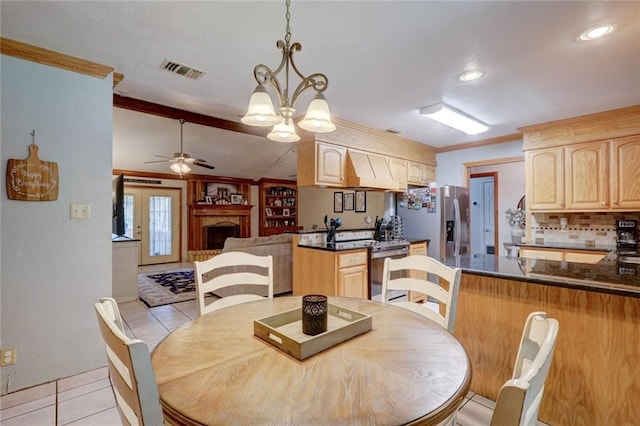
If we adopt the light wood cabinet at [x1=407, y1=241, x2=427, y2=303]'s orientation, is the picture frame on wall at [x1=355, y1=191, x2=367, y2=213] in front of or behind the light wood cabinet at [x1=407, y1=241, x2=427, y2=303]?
behind

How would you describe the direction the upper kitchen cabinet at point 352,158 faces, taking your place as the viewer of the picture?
facing the viewer and to the right of the viewer

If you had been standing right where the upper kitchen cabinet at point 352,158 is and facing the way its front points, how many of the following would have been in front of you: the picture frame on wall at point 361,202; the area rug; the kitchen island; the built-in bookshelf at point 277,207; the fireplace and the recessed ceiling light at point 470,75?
2

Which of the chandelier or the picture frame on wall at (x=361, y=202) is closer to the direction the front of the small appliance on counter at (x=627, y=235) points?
the chandelier

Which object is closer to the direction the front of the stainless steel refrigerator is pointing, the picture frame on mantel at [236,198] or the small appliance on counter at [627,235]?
the small appliance on counter

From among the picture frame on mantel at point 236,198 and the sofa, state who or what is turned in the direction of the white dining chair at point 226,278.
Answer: the picture frame on mantel

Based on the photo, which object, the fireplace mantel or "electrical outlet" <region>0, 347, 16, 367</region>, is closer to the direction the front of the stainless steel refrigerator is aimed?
the electrical outlet

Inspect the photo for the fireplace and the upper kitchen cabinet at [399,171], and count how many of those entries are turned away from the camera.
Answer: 0

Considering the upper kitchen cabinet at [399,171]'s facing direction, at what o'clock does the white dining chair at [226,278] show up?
The white dining chair is roughly at 2 o'clock from the upper kitchen cabinet.

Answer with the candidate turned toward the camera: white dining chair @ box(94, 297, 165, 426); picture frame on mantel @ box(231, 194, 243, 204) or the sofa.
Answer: the picture frame on mantel

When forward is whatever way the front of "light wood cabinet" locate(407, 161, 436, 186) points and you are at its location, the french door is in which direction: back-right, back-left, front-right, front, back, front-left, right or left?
back-right

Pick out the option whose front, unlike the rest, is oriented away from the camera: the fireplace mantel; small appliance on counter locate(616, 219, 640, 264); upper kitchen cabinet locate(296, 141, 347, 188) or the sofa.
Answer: the sofa

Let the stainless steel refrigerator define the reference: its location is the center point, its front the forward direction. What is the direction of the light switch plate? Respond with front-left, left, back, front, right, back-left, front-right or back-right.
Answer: right

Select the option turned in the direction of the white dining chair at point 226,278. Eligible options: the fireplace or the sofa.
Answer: the fireplace

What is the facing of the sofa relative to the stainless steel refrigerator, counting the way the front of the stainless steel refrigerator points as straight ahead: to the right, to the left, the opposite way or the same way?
the opposite way
